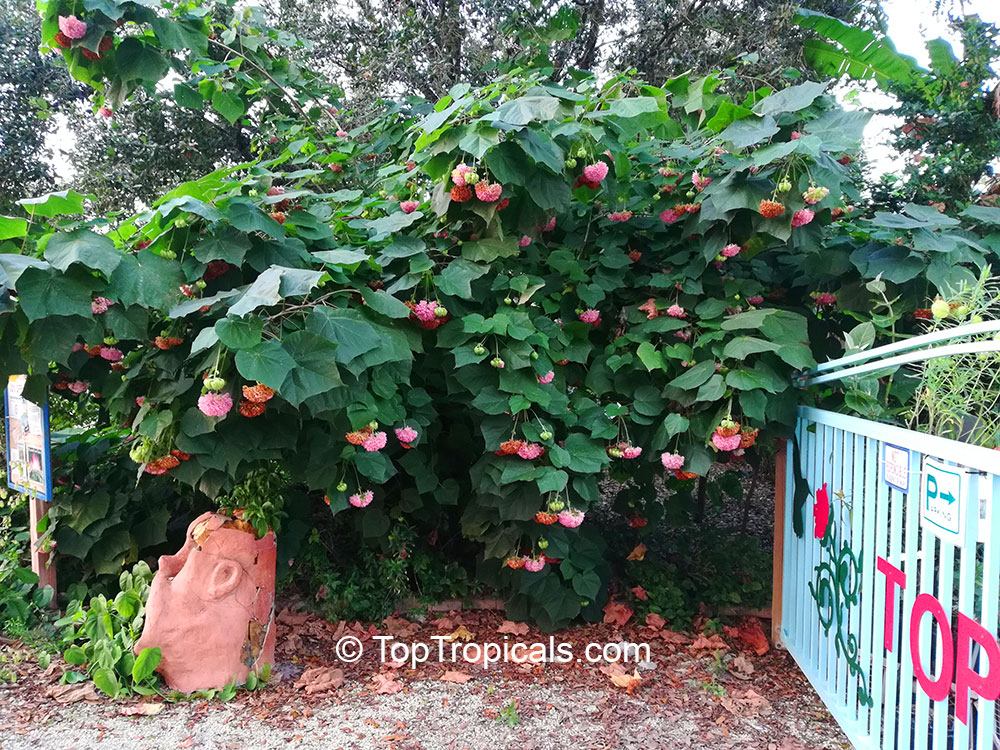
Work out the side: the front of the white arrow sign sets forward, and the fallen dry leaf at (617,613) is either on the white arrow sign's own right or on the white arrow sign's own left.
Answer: on the white arrow sign's own right

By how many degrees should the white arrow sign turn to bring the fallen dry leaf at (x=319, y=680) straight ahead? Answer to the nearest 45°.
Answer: approximately 45° to its right

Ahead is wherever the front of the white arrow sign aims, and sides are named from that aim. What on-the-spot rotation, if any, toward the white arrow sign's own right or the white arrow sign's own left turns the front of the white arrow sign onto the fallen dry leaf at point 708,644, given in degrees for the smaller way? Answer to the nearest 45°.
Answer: approximately 90° to the white arrow sign's own right
